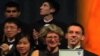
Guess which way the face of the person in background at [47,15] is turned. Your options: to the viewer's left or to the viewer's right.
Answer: to the viewer's left

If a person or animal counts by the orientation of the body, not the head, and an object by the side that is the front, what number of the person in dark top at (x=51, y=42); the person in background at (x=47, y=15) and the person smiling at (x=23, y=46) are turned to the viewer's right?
0

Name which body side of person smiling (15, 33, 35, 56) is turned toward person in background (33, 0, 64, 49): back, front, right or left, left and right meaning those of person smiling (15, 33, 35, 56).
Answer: back

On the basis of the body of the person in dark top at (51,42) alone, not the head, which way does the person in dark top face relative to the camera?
toward the camera

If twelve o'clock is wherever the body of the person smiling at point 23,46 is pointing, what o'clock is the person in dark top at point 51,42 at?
the person in dark top at point 51,42 is roughly at 8 o'clock from the person smiling at point 23,46.

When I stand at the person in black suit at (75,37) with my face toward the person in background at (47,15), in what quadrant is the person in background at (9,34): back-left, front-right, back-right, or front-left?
front-left

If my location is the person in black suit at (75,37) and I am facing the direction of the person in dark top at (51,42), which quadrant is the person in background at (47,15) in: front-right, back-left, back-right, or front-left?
front-right

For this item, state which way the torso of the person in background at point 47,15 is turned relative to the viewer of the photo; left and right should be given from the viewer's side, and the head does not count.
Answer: facing the viewer and to the left of the viewer

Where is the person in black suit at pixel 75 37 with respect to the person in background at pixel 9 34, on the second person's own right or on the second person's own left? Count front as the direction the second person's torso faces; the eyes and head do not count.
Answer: on the second person's own left

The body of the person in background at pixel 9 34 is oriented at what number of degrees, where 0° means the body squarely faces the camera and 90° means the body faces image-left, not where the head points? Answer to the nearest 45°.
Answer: approximately 45°
